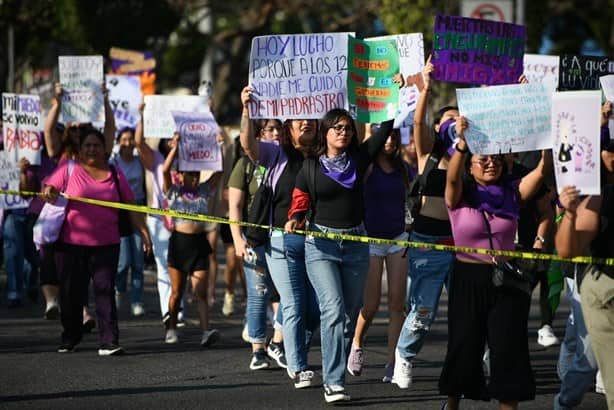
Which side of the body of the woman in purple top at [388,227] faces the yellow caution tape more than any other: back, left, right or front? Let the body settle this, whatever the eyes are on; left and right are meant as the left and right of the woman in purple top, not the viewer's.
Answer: front

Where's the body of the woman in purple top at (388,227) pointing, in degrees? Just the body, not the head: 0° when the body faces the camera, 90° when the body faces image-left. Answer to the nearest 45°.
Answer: approximately 0°

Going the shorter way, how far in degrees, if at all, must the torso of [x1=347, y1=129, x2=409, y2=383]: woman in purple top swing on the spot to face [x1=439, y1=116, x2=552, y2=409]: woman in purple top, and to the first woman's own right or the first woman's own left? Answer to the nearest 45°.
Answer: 0° — they already face them
